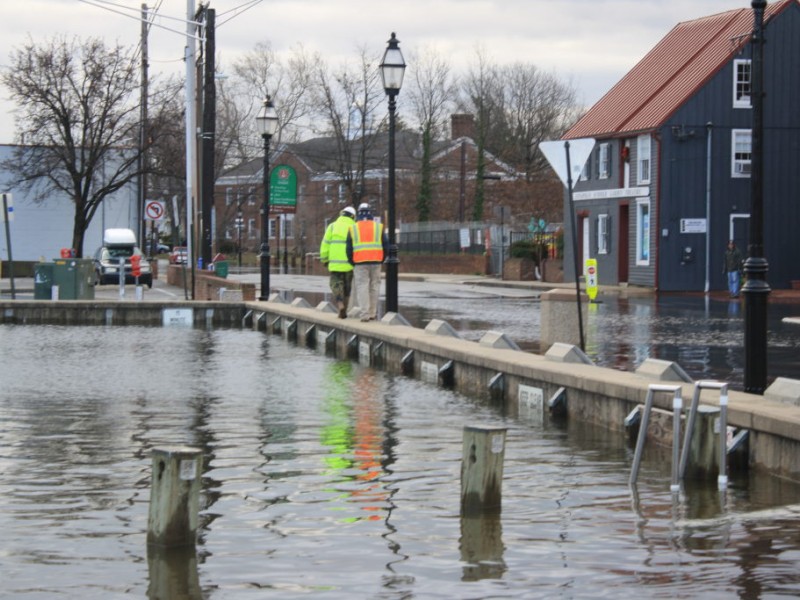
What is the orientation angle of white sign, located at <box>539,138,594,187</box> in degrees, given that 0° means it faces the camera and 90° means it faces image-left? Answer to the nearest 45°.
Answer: approximately 180°

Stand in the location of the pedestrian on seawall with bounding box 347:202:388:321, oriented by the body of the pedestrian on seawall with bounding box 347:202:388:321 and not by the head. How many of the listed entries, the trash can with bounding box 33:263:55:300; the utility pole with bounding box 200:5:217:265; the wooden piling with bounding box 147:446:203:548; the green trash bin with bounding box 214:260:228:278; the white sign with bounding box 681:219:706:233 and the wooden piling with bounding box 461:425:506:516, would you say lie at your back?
2

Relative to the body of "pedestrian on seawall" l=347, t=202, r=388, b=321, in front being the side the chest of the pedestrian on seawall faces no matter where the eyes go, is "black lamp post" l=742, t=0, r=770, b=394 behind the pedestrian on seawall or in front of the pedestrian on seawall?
behind

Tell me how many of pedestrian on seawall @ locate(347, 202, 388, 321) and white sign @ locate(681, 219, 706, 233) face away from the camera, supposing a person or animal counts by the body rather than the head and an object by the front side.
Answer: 1

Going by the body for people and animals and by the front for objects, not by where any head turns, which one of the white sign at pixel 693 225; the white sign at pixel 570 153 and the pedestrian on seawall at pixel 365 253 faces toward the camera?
the white sign at pixel 693 225

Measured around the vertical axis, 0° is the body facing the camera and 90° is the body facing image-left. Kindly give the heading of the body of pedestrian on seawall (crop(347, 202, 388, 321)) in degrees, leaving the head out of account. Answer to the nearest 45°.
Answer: approximately 180°

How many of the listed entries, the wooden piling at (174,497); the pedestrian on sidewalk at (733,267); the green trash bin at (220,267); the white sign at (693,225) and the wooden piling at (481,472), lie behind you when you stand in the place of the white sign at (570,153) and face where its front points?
2

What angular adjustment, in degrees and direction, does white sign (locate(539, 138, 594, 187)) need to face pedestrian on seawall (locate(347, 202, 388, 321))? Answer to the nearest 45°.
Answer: approximately 45° to its left

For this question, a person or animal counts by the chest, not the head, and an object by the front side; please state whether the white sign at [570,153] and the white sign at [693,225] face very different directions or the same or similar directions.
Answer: very different directions

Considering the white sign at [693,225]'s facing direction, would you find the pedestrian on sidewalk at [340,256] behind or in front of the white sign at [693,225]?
in front

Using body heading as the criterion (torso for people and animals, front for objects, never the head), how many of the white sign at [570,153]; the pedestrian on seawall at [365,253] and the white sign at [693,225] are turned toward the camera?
1

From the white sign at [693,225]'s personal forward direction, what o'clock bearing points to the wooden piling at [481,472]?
The wooden piling is roughly at 12 o'clock from the white sign.
